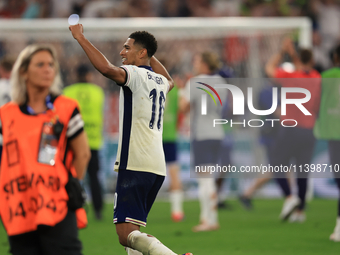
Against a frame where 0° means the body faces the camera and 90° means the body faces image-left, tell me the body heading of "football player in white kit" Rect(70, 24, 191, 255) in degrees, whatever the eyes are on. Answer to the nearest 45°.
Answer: approximately 135°

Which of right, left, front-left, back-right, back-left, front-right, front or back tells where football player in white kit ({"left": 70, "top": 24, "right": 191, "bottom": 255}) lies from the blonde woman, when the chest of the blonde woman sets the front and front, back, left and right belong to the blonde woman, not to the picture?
back-left

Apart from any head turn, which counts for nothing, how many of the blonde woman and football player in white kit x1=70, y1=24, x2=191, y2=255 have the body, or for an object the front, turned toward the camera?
1

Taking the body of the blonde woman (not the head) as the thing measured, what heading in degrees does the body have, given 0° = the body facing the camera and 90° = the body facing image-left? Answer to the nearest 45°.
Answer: approximately 0°

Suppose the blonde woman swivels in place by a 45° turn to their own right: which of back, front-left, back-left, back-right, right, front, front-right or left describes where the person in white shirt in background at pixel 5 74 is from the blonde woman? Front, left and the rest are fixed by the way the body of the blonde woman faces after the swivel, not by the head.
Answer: back-right

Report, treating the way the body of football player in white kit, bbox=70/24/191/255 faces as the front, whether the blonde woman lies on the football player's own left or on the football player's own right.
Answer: on the football player's own left
